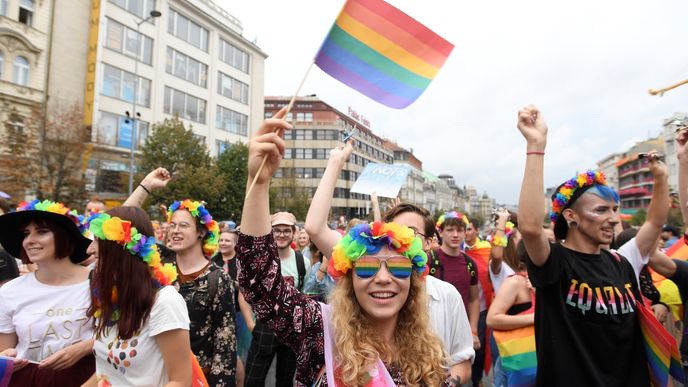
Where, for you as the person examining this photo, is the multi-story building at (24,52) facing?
facing the viewer and to the right of the viewer

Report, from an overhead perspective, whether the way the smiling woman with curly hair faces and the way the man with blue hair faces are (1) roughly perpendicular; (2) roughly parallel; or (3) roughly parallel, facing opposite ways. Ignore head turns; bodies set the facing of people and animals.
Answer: roughly parallel

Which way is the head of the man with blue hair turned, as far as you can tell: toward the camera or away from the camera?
toward the camera

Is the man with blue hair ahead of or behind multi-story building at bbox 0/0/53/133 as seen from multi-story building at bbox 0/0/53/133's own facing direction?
ahead

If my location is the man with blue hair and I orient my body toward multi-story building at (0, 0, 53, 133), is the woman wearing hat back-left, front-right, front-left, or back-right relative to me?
front-left

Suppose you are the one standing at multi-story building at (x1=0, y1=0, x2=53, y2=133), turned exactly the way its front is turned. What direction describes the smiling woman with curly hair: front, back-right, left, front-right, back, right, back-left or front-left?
front-right

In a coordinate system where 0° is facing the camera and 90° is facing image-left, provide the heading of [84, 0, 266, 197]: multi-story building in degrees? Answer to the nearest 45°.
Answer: approximately 315°

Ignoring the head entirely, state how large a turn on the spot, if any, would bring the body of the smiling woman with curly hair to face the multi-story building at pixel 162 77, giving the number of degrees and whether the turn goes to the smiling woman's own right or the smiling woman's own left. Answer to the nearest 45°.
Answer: approximately 135° to the smiling woman's own right

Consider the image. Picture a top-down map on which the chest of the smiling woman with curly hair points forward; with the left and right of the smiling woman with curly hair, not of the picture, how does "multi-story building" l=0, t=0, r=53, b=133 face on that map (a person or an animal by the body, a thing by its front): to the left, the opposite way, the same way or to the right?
to the left

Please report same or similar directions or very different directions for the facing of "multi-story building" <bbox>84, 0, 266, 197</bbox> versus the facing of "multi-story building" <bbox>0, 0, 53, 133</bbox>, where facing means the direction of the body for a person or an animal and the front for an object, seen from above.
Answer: same or similar directions

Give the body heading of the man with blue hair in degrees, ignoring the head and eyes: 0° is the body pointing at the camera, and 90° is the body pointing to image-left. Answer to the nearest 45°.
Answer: approximately 315°

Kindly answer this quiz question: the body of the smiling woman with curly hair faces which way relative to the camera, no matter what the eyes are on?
toward the camera
